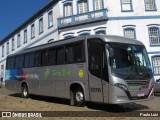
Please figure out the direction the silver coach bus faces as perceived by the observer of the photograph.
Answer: facing the viewer and to the right of the viewer
